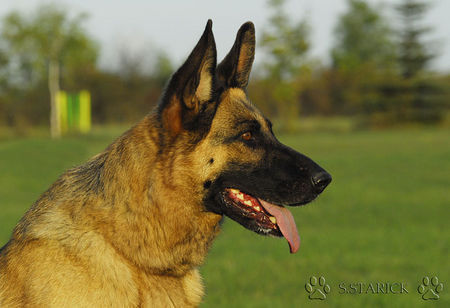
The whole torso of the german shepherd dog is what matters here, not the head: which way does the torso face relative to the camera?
to the viewer's right
